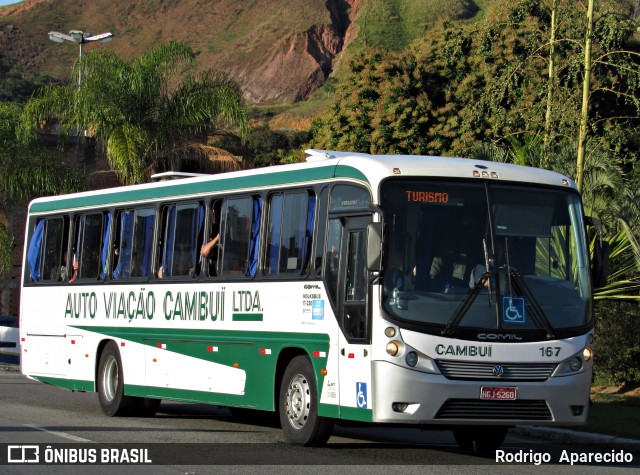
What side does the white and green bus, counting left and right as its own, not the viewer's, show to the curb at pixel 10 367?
back

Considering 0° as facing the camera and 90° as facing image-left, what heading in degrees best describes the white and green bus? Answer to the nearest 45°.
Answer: approximately 315°

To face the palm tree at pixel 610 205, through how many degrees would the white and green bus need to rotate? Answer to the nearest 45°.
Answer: approximately 90° to its left

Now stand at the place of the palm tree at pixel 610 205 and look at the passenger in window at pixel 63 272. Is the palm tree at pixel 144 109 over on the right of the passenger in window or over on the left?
right

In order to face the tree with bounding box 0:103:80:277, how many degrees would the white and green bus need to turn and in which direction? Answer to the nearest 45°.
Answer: approximately 180°

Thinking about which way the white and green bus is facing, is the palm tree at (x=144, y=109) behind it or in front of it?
behind
